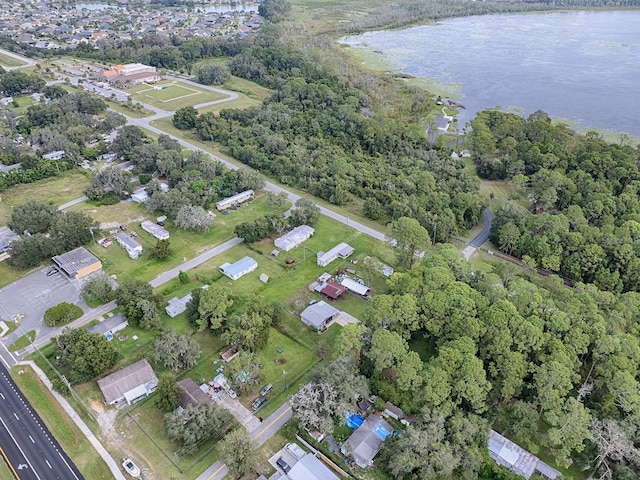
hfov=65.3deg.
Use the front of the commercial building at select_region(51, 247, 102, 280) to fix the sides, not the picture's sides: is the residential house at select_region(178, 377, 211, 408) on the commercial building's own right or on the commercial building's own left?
on the commercial building's own left

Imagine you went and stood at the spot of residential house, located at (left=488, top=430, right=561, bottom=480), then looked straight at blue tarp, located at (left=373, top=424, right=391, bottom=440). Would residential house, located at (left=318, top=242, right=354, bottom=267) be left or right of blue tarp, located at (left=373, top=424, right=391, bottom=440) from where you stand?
right

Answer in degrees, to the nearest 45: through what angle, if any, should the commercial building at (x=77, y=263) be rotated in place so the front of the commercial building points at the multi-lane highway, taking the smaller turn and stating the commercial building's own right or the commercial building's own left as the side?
approximately 45° to the commercial building's own left

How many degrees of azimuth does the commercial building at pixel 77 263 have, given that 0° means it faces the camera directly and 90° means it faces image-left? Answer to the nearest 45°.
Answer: approximately 45°

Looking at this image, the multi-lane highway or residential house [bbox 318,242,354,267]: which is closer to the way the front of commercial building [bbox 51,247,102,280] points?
the multi-lane highway

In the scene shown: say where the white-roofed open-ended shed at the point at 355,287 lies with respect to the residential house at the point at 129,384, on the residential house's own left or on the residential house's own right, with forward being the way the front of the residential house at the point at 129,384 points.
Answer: on the residential house's own left
